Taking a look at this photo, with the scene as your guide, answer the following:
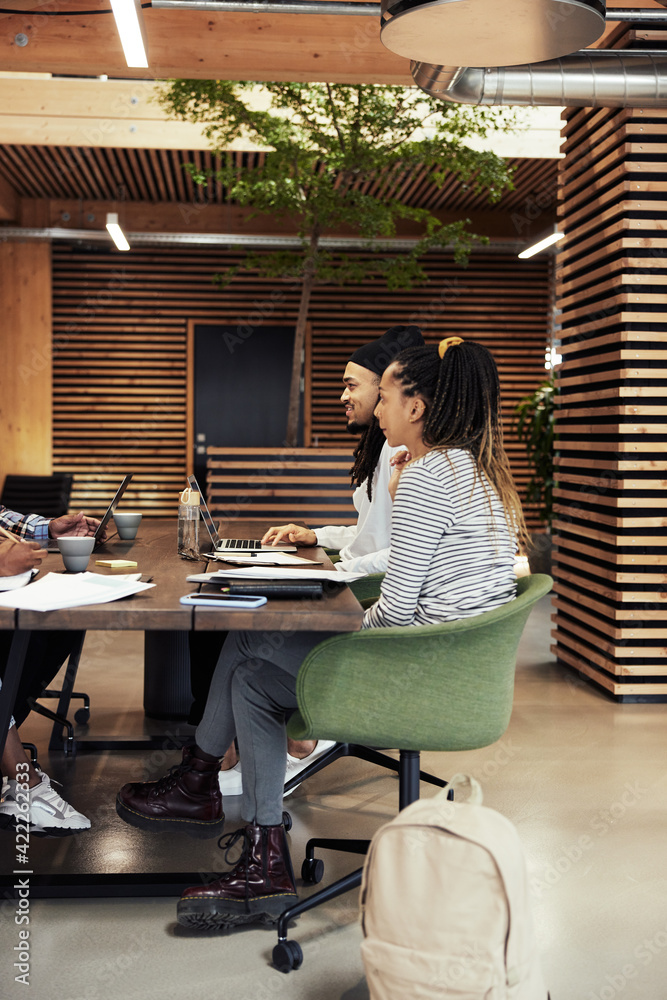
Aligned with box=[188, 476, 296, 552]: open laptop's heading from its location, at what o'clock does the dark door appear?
The dark door is roughly at 9 o'clock from the open laptop.

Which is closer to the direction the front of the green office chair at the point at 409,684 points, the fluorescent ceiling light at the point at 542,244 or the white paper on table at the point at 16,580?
the white paper on table

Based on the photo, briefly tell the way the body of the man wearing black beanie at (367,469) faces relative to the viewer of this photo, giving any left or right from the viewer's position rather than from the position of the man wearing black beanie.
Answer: facing to the left of the viewer

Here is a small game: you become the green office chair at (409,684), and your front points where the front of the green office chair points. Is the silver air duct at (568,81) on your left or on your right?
on your right

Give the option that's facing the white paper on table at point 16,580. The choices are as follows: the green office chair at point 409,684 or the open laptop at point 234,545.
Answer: the green office chair

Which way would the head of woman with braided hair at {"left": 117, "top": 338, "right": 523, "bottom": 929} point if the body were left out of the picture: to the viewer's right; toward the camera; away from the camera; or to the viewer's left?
to the viewer's left

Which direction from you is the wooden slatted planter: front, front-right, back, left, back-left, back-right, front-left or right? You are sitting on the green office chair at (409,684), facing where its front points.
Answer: right

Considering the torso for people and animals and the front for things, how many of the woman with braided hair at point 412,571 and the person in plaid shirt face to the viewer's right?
1

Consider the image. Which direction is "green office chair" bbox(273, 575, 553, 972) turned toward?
to the viewer's left

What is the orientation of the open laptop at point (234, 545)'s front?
to the viewer's right

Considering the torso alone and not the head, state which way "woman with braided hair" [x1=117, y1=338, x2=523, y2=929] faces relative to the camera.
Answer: to the viewer's left

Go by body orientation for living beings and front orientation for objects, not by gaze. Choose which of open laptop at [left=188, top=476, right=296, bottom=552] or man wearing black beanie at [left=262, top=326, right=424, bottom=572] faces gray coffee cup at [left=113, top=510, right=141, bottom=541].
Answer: the man wearing black beanie

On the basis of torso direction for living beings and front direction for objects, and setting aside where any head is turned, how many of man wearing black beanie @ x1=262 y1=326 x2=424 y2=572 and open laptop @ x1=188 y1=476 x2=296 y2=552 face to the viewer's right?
1

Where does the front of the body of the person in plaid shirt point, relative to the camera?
to the viewer's right

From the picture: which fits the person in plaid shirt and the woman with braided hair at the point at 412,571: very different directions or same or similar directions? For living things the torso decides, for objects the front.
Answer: very different directions
